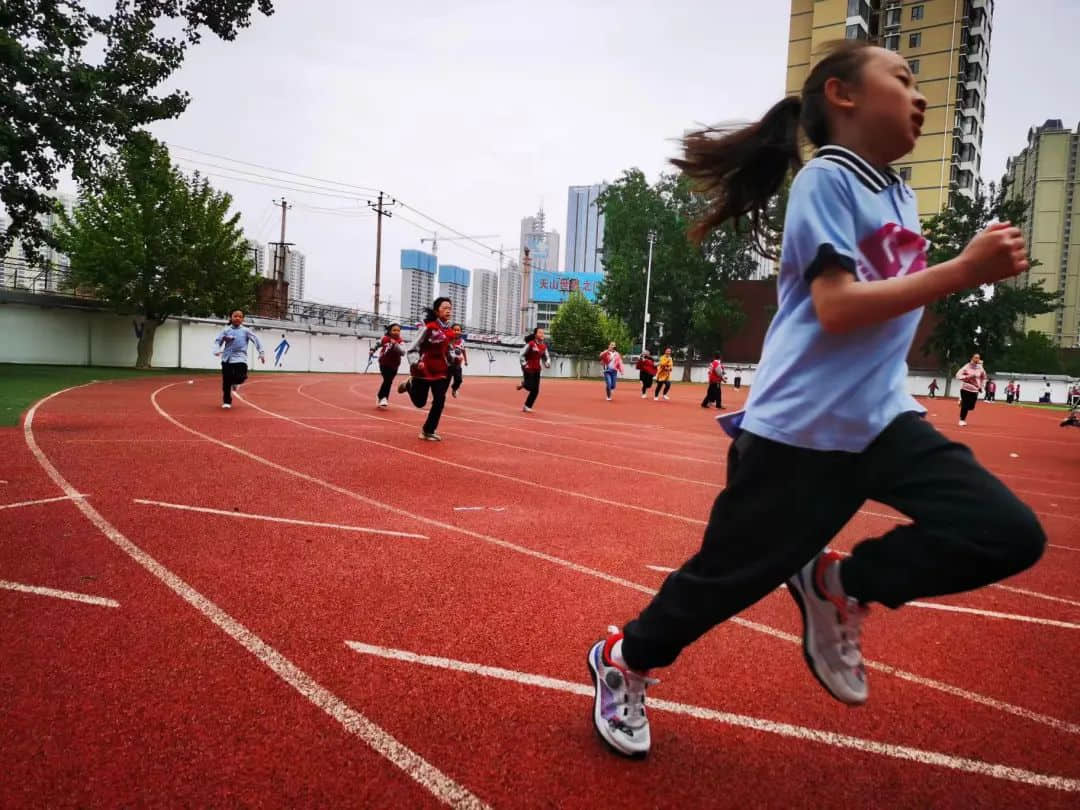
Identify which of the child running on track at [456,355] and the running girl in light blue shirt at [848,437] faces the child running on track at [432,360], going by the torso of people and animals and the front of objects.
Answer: the child running on track at [456,355]

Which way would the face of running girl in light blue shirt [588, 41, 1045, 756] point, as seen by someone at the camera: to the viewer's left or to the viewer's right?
to the viewer's right

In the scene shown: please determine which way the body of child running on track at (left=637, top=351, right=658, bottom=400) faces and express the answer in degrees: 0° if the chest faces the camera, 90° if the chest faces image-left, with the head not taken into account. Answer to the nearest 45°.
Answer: approximately 45°

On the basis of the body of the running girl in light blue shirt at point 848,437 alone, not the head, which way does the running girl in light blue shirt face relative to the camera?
to the viewer's right

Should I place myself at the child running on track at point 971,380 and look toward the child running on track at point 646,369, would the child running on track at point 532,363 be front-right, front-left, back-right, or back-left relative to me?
front-left

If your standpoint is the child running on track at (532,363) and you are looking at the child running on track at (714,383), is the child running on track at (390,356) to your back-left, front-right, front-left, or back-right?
back-left

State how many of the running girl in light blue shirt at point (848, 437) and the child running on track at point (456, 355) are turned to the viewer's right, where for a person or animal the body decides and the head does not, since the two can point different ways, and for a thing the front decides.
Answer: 1

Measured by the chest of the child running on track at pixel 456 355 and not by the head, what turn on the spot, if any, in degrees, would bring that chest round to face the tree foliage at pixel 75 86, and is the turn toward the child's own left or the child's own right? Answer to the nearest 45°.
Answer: approximately 90° to the child's own right

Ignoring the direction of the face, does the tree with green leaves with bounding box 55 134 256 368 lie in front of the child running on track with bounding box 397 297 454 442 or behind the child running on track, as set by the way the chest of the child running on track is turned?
behind

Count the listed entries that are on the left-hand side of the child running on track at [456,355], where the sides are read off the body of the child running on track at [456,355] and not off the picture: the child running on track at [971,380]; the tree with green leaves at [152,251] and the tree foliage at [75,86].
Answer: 1

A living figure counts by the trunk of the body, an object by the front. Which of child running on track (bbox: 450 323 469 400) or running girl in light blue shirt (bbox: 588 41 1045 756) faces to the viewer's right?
the running girl in light blue shirt

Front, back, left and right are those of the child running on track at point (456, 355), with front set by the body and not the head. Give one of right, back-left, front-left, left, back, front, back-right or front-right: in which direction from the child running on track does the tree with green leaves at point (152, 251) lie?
back-right

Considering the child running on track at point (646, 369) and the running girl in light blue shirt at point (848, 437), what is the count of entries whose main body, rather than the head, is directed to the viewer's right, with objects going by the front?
1

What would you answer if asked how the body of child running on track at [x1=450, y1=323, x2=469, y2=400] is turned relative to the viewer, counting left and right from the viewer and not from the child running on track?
facing the viewer

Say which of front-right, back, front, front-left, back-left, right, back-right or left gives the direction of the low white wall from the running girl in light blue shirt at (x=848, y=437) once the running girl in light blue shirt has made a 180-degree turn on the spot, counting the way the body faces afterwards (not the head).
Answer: front-right

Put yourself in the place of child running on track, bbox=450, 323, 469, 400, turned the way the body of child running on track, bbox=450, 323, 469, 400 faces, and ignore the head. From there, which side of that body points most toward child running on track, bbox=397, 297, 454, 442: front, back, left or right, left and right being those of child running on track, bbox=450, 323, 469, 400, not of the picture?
front
